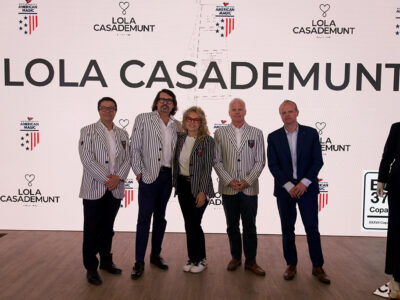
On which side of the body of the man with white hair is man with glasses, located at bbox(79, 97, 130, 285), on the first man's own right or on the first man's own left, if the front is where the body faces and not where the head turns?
on the first man's own right

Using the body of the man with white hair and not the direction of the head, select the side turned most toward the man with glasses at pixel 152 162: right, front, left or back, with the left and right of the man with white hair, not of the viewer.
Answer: right

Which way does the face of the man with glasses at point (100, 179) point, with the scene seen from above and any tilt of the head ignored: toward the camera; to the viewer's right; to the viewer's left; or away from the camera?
toward the camera

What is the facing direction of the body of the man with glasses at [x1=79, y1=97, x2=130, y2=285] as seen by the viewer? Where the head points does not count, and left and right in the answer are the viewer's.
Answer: facing the viewer and to the right of the viewer

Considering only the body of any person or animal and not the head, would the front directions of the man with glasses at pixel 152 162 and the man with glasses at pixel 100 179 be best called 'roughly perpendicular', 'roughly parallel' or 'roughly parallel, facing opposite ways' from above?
roughly parallel

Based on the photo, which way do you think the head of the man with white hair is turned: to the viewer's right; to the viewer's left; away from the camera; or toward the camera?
toward the camera

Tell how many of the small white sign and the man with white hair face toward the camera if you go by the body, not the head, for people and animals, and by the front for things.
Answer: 2

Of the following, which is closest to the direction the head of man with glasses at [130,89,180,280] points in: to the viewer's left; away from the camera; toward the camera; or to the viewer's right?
toward the camera

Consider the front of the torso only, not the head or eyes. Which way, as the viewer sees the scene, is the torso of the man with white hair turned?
toward the camera
